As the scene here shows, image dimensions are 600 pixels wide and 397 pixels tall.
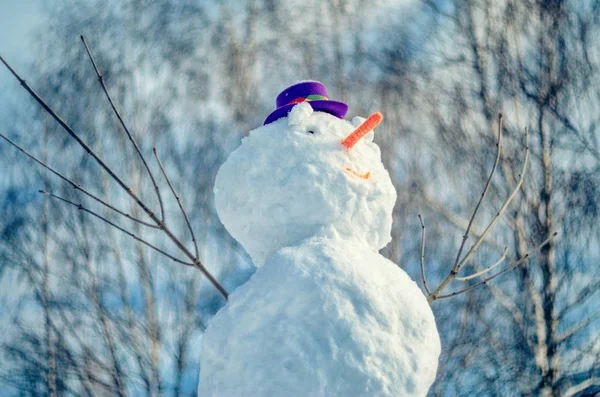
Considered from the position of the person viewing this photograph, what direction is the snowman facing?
facing the viewer and to the right of the viewer
